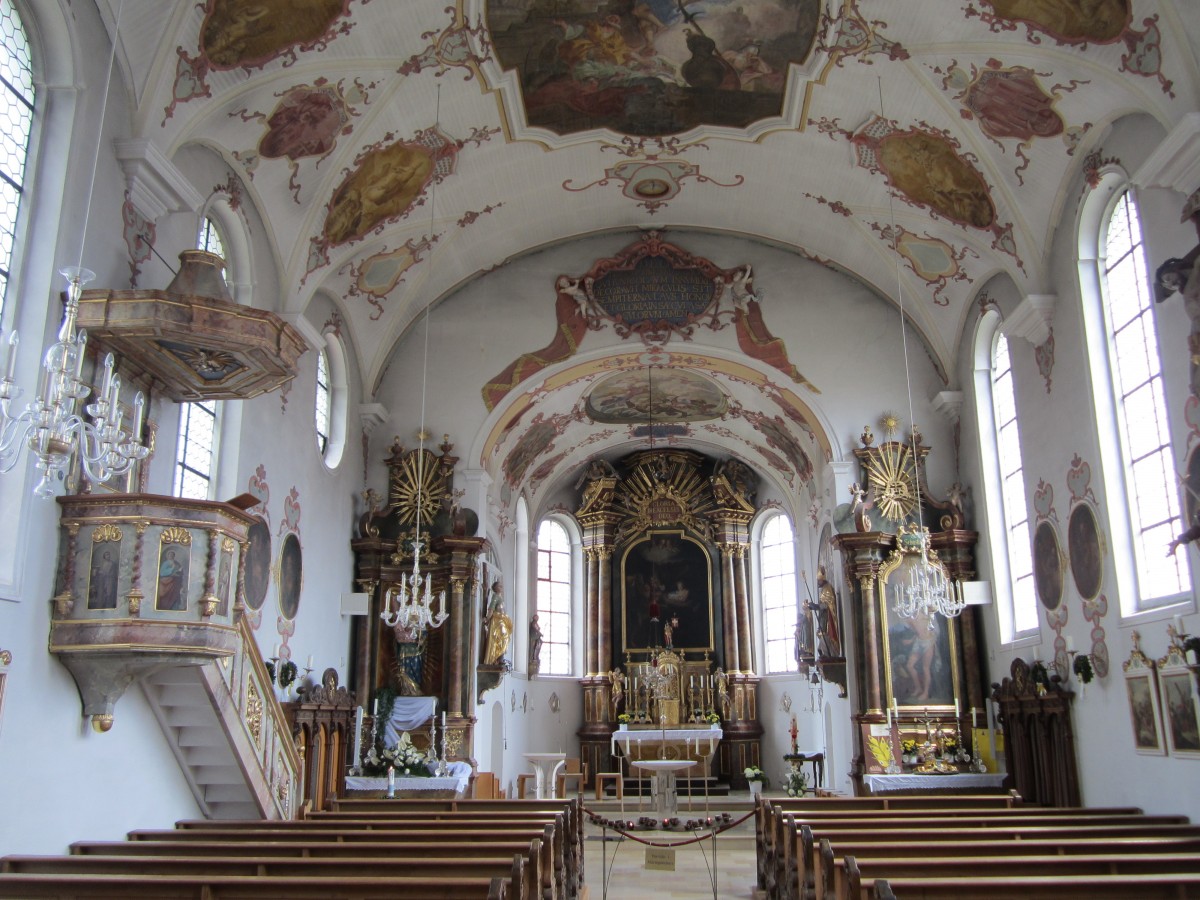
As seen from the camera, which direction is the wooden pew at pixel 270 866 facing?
away from the camera

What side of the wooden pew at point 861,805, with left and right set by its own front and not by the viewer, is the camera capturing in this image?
back

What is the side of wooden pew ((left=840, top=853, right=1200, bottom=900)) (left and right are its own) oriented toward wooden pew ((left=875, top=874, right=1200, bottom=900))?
back

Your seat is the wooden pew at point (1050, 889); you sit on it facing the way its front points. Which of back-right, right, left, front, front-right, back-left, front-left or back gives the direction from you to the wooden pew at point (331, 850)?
left

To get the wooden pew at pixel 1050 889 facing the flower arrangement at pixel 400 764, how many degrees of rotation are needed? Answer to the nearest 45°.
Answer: approximately 45° to its left

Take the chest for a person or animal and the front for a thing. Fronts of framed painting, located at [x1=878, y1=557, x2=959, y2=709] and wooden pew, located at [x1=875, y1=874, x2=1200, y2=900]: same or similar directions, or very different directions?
very different directions

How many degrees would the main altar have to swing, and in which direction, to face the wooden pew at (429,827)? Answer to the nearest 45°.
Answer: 0° — it already faces it

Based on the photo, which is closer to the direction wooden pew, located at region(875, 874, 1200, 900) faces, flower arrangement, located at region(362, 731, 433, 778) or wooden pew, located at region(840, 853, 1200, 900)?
the wooden pew

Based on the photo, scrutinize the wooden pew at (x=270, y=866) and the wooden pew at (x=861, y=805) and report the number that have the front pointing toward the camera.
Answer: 0

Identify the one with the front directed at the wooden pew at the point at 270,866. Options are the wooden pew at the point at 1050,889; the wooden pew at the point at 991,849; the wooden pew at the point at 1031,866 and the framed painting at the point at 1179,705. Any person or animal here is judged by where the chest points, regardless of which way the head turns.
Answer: the framed painting

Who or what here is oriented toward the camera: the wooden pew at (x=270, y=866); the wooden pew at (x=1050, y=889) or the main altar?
the main altar

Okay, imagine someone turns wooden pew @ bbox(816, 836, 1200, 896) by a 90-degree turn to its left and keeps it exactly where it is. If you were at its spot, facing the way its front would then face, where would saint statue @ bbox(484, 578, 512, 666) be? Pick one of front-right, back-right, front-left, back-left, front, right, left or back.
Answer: front-right

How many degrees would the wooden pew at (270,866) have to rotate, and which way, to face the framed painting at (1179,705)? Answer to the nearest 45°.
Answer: approximately 90° to its right

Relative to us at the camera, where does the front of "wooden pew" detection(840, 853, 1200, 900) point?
facing away from the viewer

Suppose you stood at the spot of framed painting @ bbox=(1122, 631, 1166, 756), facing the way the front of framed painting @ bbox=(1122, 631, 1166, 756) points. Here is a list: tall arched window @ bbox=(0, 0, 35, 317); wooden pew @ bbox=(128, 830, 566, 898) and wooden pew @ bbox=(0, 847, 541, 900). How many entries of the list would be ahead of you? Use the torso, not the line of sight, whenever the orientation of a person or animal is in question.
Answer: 3

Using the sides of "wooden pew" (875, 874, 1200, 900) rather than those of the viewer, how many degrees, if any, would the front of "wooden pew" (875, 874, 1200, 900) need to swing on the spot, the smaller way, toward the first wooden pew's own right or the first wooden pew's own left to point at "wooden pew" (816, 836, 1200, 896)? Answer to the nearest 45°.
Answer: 0° — it already faces it

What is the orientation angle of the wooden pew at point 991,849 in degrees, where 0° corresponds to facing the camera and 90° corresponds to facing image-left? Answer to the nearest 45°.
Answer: approximately 180°

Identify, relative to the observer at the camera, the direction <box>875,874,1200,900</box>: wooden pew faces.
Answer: facing away from the viewer
